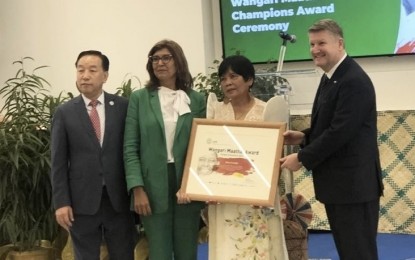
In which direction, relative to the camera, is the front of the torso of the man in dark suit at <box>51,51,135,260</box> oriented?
toward the camera

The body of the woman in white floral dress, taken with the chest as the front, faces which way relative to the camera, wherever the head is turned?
toward the camera

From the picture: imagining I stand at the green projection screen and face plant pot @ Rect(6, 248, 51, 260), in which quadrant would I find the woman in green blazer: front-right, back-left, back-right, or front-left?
front-left

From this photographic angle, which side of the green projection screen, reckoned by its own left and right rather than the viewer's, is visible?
front

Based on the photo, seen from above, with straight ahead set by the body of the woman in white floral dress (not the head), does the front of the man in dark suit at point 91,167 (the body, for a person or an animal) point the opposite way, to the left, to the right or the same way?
the same way

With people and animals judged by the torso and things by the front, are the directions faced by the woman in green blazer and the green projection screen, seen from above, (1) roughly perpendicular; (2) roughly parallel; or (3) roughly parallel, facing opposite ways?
roughly parallel

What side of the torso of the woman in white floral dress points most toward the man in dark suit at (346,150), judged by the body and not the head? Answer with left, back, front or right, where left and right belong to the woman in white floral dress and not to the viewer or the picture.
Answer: left

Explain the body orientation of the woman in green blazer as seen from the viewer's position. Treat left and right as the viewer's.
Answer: facing the viewer

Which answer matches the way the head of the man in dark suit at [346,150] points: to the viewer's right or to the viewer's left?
to the viewer's left

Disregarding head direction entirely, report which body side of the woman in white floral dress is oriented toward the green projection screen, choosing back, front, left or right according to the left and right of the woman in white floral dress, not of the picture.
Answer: back

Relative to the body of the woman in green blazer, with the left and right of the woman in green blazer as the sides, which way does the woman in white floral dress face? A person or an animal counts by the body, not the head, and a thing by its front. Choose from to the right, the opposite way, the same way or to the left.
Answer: the same way

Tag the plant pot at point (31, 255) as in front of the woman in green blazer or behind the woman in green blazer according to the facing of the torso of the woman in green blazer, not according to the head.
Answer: behind

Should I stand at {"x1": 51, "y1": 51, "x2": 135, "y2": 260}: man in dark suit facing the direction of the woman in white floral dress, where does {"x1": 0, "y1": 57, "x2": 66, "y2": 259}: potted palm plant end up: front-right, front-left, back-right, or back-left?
back-left

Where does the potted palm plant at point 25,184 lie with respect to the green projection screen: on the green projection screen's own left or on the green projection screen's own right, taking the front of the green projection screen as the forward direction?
on the green projection screen's own right

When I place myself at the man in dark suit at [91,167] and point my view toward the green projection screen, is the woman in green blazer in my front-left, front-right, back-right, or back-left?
front-right

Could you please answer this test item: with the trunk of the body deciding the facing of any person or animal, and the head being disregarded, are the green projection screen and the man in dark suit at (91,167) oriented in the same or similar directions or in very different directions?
same or similar directions

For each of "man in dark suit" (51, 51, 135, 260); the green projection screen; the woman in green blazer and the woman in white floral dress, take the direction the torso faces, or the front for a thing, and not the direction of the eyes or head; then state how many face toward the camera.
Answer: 4
